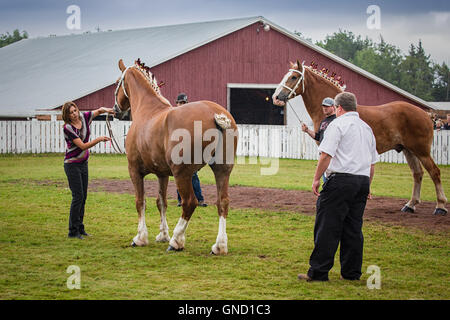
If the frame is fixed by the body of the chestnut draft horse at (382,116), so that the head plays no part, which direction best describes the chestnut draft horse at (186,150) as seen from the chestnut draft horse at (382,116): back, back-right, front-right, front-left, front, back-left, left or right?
front-left

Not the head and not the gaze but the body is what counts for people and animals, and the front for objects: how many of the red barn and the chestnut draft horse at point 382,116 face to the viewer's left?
1

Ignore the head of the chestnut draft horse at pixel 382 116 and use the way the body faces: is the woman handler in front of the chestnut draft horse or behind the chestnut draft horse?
in front

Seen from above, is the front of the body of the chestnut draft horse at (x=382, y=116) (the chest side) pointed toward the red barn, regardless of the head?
no

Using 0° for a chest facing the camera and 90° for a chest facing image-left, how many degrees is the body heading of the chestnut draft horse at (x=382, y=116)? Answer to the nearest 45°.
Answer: approximately 90°

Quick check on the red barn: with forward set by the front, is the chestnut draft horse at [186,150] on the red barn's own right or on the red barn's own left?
on the red barn's own right

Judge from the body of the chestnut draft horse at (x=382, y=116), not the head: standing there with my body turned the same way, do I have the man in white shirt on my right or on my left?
on my left

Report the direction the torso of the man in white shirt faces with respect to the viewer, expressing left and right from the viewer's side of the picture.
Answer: facing away from the viewer and to the left of the viewer

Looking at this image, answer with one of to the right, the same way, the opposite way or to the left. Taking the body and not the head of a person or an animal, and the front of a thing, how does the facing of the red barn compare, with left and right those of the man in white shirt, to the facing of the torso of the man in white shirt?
the opposite way
